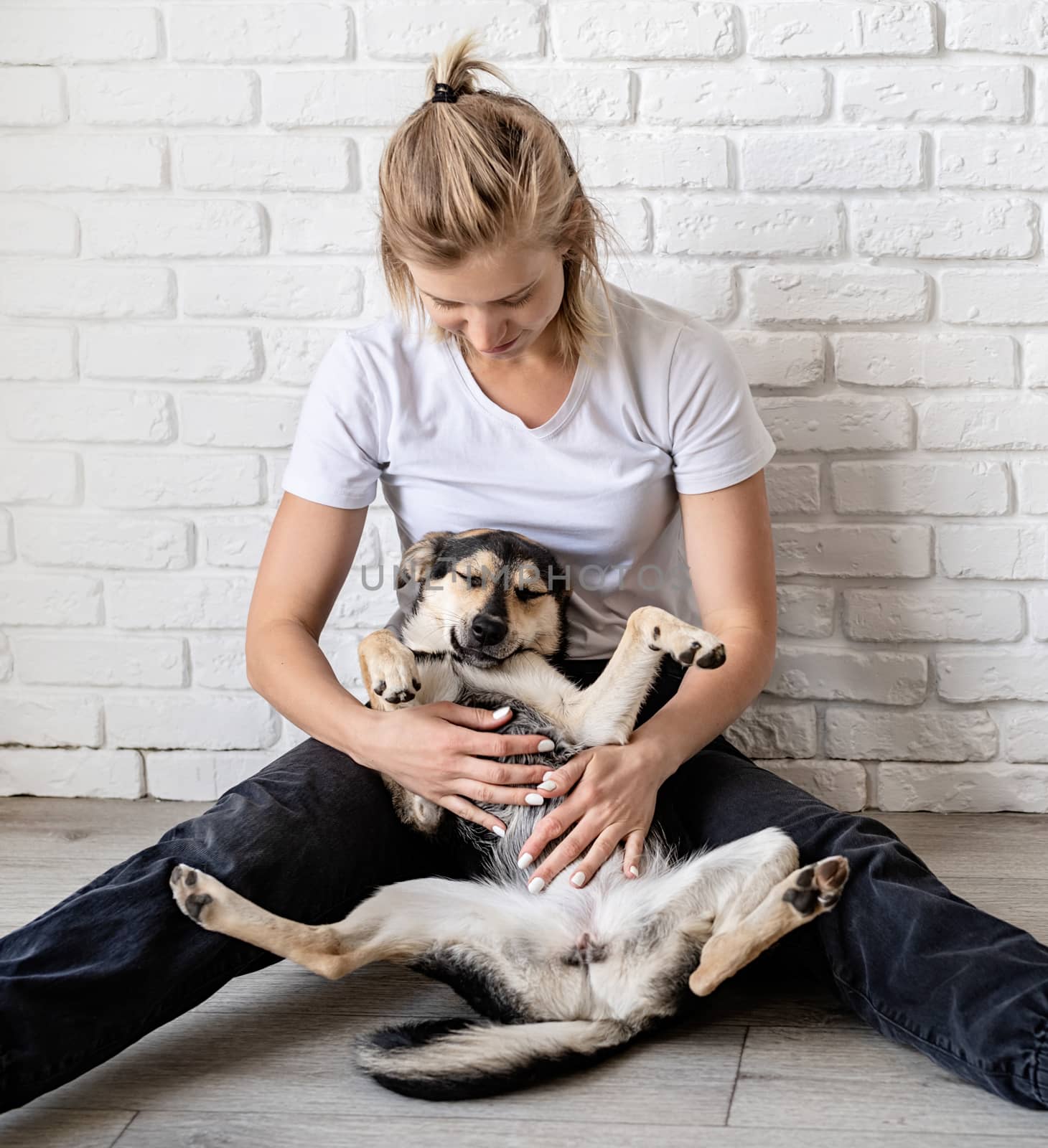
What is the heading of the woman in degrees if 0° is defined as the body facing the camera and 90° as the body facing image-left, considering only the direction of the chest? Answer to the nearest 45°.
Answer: approximately 0°
